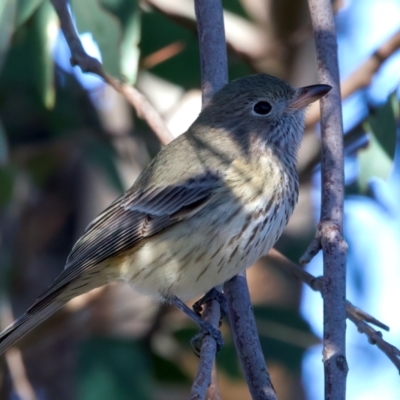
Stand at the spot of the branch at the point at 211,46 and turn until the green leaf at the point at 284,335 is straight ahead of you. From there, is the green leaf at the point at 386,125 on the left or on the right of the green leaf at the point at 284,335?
right

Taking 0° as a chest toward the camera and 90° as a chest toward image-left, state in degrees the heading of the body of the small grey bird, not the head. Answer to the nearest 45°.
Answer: approximately 270°

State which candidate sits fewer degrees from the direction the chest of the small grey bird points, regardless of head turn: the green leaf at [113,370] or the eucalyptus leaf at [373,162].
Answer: the eucalyptus leaf

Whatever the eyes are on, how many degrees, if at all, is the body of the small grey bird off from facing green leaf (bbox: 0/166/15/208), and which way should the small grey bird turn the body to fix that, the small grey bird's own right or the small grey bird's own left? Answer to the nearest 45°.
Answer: approximately 135° to the small grey bird's own left
